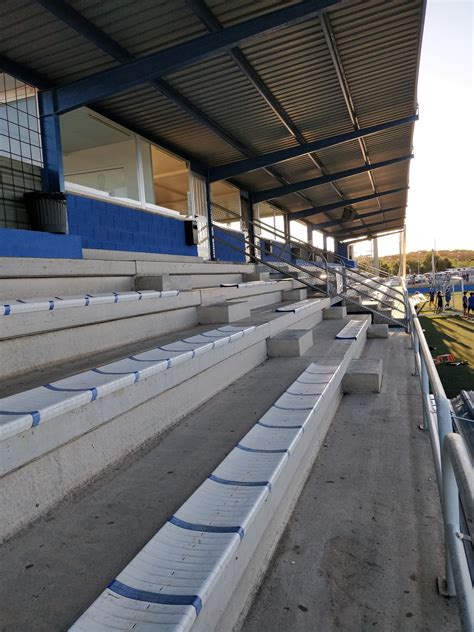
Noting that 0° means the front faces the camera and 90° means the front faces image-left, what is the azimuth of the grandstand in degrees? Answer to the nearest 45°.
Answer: approximately 270°

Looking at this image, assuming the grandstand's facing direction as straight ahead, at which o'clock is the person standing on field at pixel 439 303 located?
The person standing on field is roughly at 10 o'clock from the grandstand.
